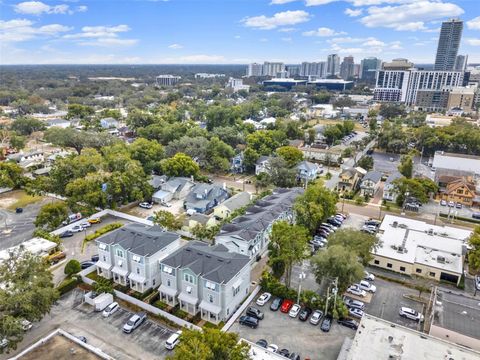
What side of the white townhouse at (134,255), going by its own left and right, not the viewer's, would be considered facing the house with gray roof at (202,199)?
back

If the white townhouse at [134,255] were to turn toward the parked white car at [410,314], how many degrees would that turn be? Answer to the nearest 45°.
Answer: approximately 90° to its left

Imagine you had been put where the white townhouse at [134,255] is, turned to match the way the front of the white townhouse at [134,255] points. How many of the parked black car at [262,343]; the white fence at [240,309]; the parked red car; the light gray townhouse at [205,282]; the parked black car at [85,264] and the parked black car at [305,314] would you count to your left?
5

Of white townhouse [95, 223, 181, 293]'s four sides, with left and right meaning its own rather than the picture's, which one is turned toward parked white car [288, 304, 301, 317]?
left

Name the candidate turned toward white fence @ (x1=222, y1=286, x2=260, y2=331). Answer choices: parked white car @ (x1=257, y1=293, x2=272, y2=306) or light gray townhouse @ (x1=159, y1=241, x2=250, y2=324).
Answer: the parked white car
